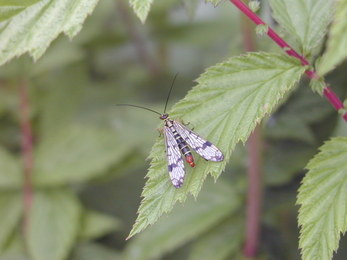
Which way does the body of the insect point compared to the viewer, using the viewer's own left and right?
facing away from the viewer and to the left of the viewer
